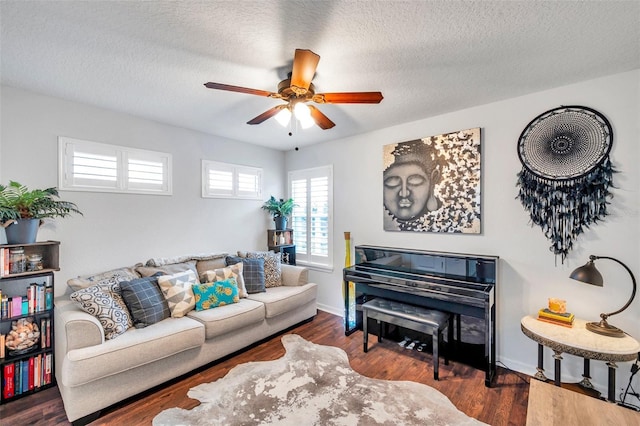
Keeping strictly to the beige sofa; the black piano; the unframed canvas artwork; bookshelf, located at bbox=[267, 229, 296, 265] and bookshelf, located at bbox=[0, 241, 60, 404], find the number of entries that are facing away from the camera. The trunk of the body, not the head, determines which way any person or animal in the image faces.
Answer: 0

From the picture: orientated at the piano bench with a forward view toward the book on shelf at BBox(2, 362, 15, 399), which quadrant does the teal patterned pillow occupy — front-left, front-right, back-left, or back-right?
front-right

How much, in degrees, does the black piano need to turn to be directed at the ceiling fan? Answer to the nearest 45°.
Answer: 0° — it already faces it

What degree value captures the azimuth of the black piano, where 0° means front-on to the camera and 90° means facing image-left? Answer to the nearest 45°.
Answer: approximately 45°

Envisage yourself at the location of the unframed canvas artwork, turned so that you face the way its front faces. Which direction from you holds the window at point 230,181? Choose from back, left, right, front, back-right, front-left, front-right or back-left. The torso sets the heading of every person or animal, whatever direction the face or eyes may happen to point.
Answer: front-right

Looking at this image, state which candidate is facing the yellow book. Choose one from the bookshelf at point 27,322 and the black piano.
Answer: the bookshelf

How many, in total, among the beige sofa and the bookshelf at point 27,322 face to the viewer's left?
0

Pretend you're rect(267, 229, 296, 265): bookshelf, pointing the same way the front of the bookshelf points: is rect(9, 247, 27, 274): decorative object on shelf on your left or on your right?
on your right

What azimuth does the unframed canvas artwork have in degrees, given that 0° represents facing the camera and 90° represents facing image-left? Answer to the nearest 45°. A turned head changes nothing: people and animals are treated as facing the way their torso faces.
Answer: approximately 45°

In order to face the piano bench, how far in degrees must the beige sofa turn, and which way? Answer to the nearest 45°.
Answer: approximately 45° to its left

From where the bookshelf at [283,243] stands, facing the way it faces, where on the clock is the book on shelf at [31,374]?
The book on shelf is roughly at 3 o'clock from the bookshelf.

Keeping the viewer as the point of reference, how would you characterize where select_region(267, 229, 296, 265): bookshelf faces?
facing the viewer and to the right of the viewer

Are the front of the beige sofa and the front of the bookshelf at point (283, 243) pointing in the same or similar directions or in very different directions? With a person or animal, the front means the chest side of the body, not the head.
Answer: same or similar directions

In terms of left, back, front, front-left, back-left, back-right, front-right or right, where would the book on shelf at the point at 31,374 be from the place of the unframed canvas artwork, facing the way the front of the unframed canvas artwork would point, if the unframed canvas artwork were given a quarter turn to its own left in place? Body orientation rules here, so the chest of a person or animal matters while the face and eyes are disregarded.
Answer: right

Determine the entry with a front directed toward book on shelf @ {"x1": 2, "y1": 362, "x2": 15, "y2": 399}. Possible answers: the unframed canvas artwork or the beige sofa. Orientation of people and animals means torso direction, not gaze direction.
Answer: the unframed canvas artwork

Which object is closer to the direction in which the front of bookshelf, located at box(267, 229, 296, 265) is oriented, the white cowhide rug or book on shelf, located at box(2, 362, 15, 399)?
the white cowhide rug
